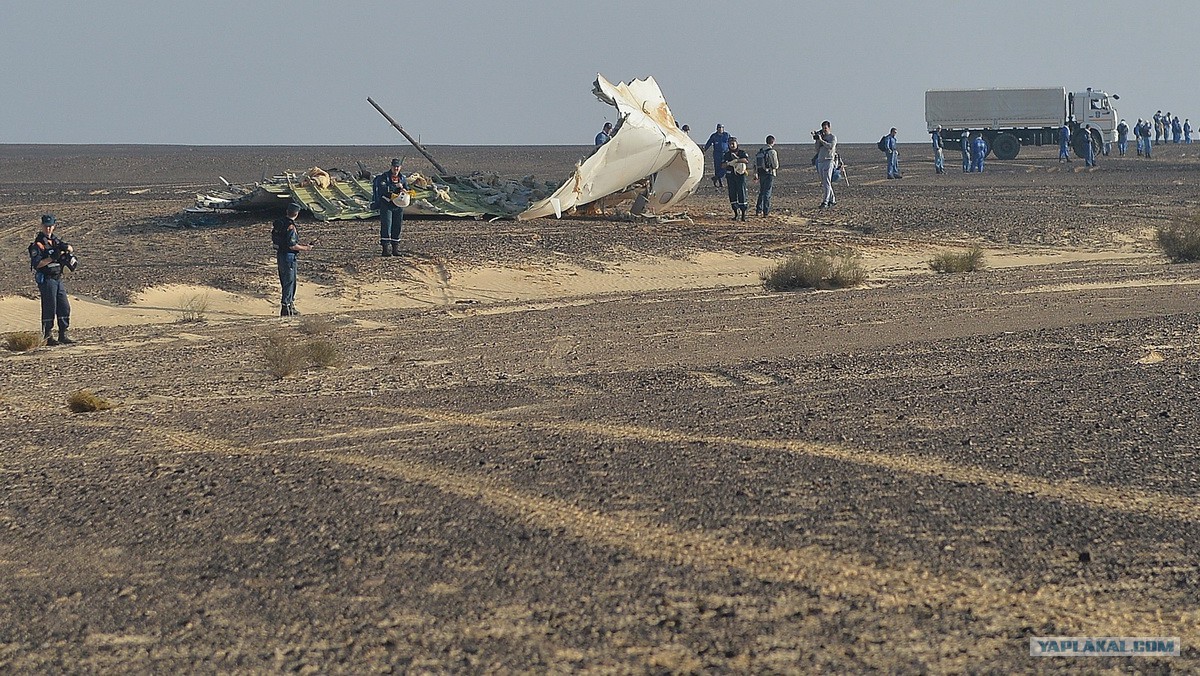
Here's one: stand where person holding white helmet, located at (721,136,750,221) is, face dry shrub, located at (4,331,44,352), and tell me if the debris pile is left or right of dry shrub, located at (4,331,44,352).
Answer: right

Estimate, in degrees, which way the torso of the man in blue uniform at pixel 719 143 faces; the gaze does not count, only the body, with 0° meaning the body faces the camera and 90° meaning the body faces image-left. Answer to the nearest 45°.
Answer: approximately 0°

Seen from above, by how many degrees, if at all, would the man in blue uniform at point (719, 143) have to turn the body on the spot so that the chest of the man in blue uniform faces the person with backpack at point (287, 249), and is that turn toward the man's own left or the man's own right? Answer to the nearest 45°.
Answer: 0° — they already face them
